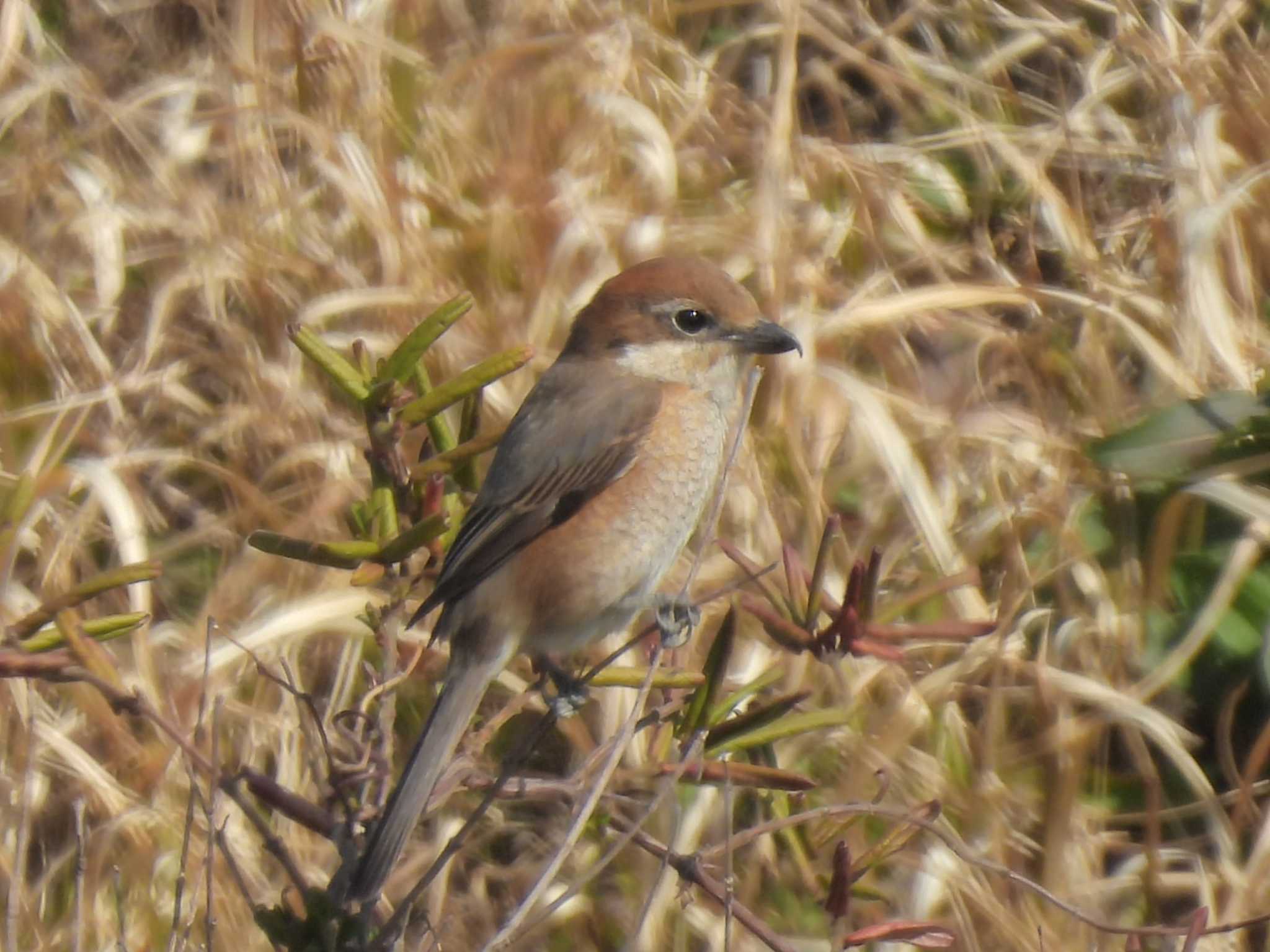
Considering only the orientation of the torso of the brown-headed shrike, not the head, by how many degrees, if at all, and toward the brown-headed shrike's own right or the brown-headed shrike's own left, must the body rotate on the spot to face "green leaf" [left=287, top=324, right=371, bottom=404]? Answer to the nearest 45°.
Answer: approximately 135° to the brown-headed shrike's own right

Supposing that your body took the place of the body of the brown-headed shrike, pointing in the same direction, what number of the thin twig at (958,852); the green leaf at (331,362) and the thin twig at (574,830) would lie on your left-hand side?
0

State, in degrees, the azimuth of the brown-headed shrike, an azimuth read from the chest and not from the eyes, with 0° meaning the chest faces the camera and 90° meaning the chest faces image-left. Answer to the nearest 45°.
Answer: approximately 270°

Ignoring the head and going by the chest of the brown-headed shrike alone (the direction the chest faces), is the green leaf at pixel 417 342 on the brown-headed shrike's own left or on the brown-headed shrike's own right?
on the brown-headed shrike's own right

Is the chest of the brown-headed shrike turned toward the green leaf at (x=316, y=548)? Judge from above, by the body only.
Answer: no
